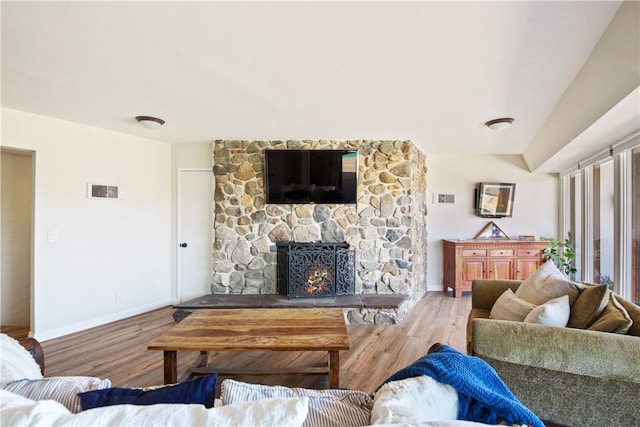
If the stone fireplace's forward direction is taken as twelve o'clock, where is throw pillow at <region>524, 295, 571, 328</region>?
The throw pillow is roughly at 11 o'clock from the stone fireplace.

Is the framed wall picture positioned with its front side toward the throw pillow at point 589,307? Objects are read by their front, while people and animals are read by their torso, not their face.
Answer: yes

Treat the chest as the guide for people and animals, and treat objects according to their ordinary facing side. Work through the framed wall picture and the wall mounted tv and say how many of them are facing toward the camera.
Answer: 2

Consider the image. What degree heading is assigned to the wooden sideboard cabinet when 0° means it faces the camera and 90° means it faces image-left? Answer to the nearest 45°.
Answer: approximately 0°

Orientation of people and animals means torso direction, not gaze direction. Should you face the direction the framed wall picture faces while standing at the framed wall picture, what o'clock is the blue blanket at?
The blue blanket is roughly at 12 o'clock from the framed wall picture.

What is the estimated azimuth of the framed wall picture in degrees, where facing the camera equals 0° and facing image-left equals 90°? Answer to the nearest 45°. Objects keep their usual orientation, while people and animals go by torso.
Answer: approximately 0°

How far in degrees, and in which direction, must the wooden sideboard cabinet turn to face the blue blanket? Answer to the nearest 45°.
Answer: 0° — it already faces it

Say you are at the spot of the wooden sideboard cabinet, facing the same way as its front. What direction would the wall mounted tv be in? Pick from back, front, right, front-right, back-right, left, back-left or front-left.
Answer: front-right

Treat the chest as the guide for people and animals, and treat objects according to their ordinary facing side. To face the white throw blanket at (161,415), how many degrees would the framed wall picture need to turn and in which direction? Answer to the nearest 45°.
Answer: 0° — it already faces it

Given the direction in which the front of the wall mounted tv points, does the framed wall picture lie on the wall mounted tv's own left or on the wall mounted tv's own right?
on the wall mounted tv's own left

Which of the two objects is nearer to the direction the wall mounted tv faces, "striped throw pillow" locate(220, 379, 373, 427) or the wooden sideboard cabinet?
the striped throw pillow

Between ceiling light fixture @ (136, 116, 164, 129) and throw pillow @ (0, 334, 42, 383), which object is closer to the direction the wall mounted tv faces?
the throw pillow

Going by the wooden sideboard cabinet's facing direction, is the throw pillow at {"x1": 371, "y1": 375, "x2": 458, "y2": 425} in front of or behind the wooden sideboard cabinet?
in front
